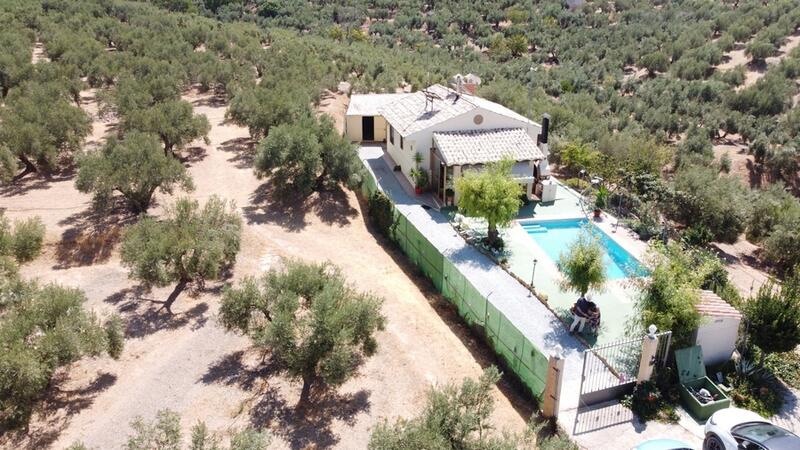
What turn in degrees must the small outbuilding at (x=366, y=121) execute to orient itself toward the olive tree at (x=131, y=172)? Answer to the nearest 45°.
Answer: approximately 45° to its right

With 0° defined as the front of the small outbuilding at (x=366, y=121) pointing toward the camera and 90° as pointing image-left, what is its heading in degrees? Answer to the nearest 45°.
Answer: approximately 0°

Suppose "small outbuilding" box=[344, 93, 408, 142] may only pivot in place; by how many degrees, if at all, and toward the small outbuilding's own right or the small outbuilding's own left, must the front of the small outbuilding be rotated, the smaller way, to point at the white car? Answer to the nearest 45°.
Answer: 0° — it already faces it

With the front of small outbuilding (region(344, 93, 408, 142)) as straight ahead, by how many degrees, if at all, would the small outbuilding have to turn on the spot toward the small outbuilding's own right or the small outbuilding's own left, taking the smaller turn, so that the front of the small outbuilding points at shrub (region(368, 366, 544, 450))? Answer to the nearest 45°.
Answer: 0° — it already faces it

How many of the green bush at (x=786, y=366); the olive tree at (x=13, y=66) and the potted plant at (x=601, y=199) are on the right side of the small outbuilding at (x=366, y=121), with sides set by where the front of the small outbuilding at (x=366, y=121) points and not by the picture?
1

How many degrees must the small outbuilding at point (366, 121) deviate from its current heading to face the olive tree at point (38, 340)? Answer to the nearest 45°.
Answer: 0° — it already faces it

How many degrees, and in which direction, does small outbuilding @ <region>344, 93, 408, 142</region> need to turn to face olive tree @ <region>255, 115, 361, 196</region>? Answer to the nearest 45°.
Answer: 0° — it already faces it

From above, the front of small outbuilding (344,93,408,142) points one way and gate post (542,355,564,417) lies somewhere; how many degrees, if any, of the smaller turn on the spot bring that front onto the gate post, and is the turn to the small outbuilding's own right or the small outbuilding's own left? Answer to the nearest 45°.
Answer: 0° — it already faces it

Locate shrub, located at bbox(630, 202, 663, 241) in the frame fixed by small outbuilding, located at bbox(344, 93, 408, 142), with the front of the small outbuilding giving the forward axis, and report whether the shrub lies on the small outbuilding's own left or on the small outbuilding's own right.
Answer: on the small outbuilding's own left

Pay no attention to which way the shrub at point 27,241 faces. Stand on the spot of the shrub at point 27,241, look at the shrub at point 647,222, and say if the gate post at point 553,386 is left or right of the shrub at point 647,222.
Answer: right

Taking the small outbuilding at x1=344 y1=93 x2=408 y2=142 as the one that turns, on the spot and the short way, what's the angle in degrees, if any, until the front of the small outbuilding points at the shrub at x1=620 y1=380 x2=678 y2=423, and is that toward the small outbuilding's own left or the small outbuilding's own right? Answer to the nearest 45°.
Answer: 0° — it already faces it

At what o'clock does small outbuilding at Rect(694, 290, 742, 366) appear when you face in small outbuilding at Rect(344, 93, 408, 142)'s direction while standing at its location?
small outbuilding at Rect(694, 290, 742, 366) is roughly at 11 o'clock from small outbuilding at Rect(344, 93, 408, 142).

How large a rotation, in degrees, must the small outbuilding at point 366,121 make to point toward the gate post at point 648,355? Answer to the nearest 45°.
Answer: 0° — it already faces it

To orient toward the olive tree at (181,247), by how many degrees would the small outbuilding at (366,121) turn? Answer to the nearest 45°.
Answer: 0° — it already faces it

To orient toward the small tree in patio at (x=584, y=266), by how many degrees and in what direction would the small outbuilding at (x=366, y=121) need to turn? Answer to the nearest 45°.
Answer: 0° — it already faces it

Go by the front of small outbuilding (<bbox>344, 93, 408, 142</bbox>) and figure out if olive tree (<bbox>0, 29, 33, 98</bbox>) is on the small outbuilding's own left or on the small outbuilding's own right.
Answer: on the small outbuilding's own right

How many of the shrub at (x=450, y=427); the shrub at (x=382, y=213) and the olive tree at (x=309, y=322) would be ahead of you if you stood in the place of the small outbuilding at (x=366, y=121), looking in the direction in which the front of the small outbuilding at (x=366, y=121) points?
3
